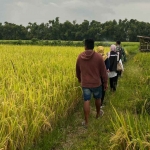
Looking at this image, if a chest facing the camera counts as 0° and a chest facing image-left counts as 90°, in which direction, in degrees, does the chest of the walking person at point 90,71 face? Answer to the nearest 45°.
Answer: approximately 180°
